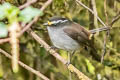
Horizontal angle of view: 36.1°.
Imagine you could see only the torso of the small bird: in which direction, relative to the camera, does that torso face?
to the viewer's left
